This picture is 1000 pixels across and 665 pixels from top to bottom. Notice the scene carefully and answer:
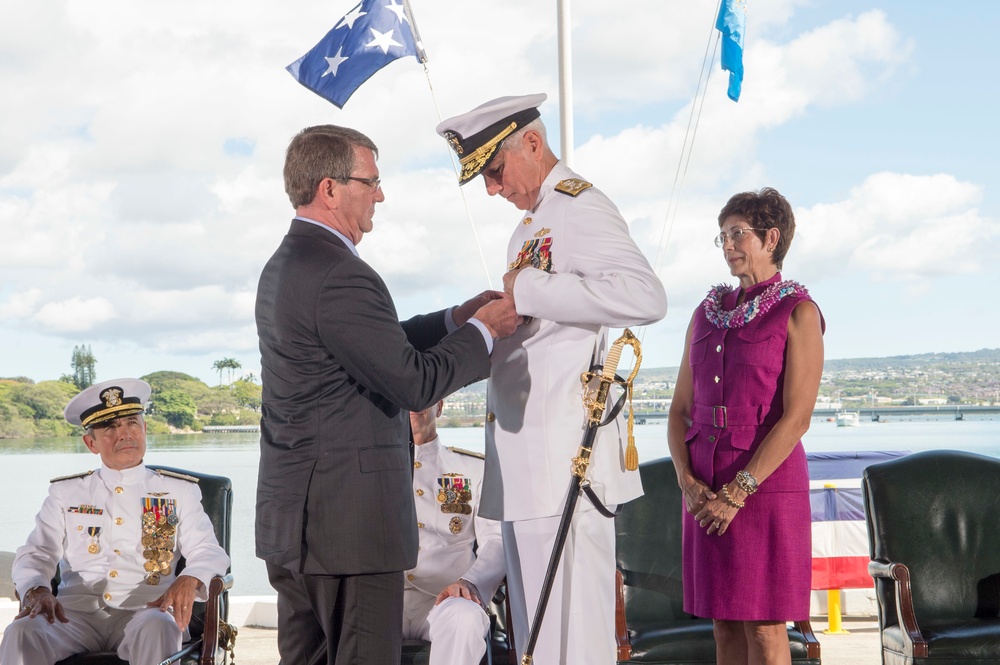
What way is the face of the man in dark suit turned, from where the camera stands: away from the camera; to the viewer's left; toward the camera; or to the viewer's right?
to the viewer's right

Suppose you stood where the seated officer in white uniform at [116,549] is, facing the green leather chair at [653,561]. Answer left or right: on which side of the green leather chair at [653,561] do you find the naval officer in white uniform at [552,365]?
right

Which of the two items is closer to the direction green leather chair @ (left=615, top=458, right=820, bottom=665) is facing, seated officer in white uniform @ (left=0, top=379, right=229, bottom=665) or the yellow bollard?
the seated officer in white uniform

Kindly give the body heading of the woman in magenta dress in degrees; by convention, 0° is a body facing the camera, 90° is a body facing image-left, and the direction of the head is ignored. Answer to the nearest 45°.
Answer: approximately 45°

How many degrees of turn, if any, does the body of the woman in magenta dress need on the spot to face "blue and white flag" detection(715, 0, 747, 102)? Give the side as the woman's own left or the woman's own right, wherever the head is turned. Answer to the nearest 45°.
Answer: approximately 135° to the woman's own right

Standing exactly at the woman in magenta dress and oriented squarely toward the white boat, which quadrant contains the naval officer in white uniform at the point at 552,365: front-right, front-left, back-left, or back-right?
back-left

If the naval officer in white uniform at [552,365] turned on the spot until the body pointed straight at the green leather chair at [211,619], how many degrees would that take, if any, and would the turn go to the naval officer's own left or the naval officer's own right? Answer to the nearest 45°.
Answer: approximately 45° to the naval officer's own right

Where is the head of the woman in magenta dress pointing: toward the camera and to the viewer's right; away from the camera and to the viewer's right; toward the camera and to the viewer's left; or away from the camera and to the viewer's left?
toward the camera and to the viewer's left

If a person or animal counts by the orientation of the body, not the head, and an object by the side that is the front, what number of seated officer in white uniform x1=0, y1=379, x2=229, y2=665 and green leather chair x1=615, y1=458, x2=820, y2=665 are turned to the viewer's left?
0

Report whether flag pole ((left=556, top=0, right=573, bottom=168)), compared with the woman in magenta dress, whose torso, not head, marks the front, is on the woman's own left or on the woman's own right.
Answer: on the woman's own right

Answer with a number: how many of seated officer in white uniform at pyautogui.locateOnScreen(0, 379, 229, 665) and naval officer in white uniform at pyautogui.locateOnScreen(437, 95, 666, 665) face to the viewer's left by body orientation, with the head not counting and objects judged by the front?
1

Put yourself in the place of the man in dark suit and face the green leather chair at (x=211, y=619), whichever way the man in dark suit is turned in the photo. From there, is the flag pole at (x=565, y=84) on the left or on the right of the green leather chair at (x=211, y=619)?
right

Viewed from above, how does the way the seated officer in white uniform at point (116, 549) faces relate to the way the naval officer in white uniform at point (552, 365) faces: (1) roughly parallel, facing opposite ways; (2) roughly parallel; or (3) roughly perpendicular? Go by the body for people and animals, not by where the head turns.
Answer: roughly perpendicular

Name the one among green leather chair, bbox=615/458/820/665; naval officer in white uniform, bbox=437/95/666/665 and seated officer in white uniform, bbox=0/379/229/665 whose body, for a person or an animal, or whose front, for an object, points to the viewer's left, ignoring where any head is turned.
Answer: the naval officer in white uniform

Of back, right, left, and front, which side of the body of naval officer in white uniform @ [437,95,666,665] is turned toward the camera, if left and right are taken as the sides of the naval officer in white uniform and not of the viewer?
left

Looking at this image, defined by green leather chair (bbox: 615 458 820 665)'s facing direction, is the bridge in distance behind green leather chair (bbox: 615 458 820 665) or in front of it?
behind
